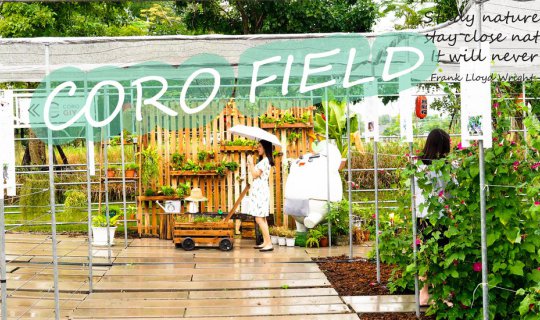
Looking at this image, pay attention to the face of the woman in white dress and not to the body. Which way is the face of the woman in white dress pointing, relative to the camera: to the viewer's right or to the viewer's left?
to the viewer's left

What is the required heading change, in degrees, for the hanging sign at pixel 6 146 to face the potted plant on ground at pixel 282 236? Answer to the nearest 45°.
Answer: approximately 135° to its left

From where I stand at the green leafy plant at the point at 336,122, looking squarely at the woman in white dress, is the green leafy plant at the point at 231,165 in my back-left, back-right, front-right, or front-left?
front-right

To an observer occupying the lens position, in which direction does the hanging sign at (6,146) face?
facing the viewer

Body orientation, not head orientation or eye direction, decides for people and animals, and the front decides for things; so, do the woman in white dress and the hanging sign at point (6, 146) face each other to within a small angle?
no

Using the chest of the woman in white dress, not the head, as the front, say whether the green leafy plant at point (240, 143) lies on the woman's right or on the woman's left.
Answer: on the woman's right

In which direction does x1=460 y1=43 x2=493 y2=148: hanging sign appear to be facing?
toward the camera

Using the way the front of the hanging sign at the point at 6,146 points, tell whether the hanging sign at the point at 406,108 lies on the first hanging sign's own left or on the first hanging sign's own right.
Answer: on the first hanging sign's own left

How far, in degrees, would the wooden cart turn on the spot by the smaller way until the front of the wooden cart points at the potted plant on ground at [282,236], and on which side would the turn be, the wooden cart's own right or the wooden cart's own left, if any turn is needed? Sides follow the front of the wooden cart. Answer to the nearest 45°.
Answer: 0° — it already faces it

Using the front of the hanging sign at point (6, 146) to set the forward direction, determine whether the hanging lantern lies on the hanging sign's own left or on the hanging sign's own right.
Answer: on the hanging sign's own left

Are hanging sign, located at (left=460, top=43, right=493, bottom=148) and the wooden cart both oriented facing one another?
no

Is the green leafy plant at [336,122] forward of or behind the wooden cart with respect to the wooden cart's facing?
forward

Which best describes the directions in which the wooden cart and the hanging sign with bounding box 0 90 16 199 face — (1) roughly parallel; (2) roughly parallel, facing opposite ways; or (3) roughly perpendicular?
roughly perpendicular

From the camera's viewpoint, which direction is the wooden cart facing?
to the viewer's right
